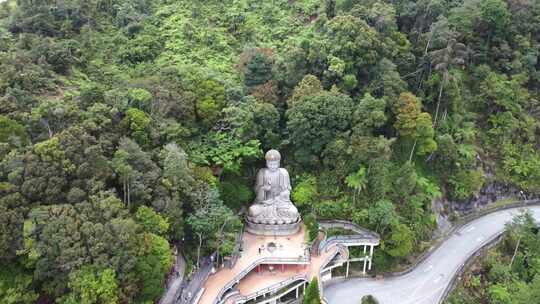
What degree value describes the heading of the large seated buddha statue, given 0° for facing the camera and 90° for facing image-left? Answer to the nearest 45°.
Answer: approximately 0°

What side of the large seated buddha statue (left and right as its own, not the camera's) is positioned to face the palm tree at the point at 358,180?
left
